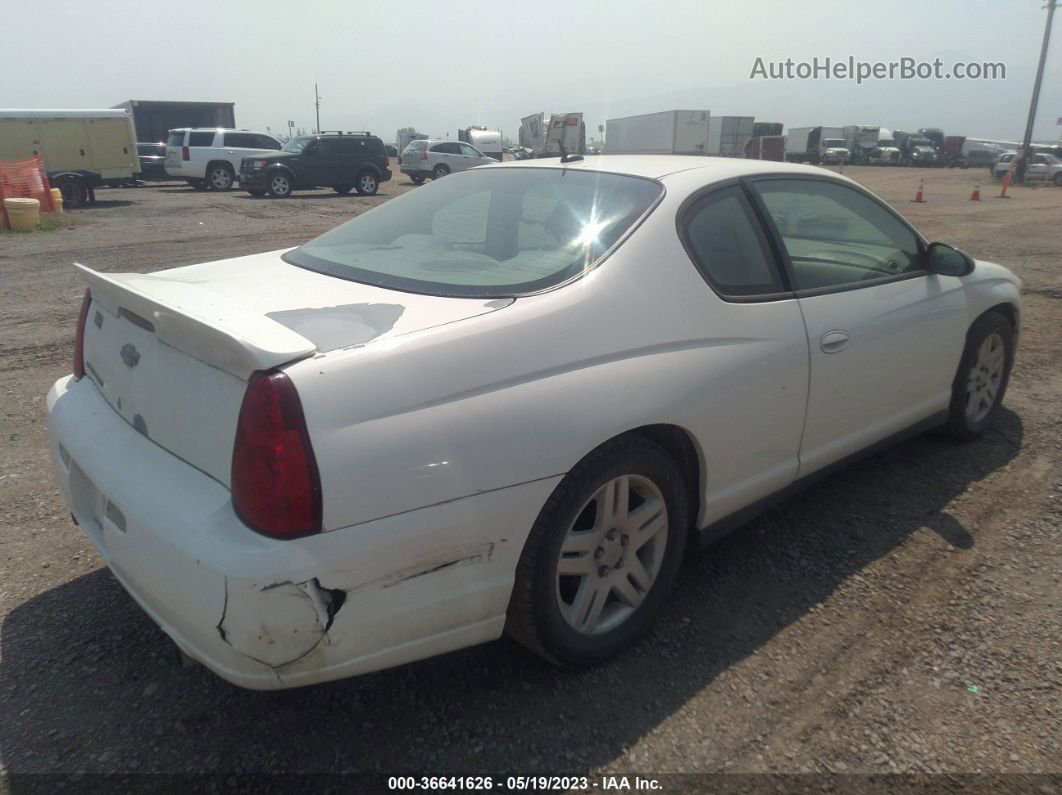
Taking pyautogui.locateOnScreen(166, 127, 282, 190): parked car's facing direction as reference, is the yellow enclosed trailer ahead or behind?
behind

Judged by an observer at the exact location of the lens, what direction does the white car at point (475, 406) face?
facing away from the viewer and to the right of the viewer

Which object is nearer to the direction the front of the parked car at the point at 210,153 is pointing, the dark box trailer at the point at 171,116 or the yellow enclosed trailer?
the dark box trailer

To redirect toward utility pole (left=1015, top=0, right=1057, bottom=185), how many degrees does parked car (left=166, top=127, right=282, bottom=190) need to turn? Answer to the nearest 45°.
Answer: approximately 45° to its right

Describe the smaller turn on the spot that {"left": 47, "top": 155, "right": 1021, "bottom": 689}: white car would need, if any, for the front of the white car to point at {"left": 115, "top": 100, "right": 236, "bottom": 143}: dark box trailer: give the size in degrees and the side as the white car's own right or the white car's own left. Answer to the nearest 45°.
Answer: approximately 90° to the white car's own left

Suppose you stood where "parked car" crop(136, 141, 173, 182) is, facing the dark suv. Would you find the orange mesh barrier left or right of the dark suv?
right

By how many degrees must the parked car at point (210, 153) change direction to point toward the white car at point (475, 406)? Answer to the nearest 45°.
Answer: approximately 135° to its right

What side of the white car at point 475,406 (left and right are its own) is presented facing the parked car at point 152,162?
left

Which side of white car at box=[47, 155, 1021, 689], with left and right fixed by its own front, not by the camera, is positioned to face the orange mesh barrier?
left

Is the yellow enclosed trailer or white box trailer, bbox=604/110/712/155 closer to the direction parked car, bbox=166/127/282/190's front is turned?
the white box trailer
